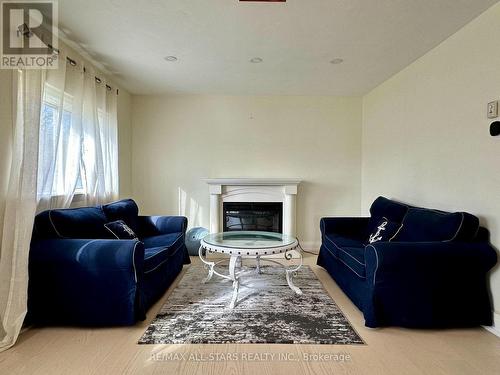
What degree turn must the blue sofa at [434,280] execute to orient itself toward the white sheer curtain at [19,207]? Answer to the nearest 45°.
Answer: approximately 45° to its left

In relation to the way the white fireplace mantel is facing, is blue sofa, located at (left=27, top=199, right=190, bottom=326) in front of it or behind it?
in front

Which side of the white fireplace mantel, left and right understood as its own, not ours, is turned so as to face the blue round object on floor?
right

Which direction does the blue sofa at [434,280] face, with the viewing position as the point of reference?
facing to the left of the viewer

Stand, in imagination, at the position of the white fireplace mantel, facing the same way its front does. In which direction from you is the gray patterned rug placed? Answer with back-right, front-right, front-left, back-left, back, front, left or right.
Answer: front

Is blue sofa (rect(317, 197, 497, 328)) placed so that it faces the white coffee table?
yes

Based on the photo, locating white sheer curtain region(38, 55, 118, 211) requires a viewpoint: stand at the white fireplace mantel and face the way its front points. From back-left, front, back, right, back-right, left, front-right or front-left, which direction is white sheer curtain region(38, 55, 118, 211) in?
front-right

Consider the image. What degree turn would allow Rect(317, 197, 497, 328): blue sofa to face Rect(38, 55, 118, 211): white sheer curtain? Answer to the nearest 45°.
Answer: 0° — it already faces it

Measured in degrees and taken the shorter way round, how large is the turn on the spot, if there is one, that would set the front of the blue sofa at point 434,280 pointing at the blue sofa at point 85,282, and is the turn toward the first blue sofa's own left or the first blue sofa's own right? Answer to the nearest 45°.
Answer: approximately 45° to the first blue sofa's own left

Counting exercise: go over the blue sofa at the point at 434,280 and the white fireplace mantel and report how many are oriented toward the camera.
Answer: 1

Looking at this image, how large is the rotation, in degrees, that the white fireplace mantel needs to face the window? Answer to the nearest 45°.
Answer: approximately 45° to its right

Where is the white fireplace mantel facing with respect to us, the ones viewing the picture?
facing the viewer

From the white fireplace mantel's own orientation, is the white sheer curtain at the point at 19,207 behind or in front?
in front

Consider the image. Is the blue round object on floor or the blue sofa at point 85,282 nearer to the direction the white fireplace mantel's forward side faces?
the blue sofa

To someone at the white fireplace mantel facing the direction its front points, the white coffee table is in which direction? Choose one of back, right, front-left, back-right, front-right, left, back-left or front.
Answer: front
